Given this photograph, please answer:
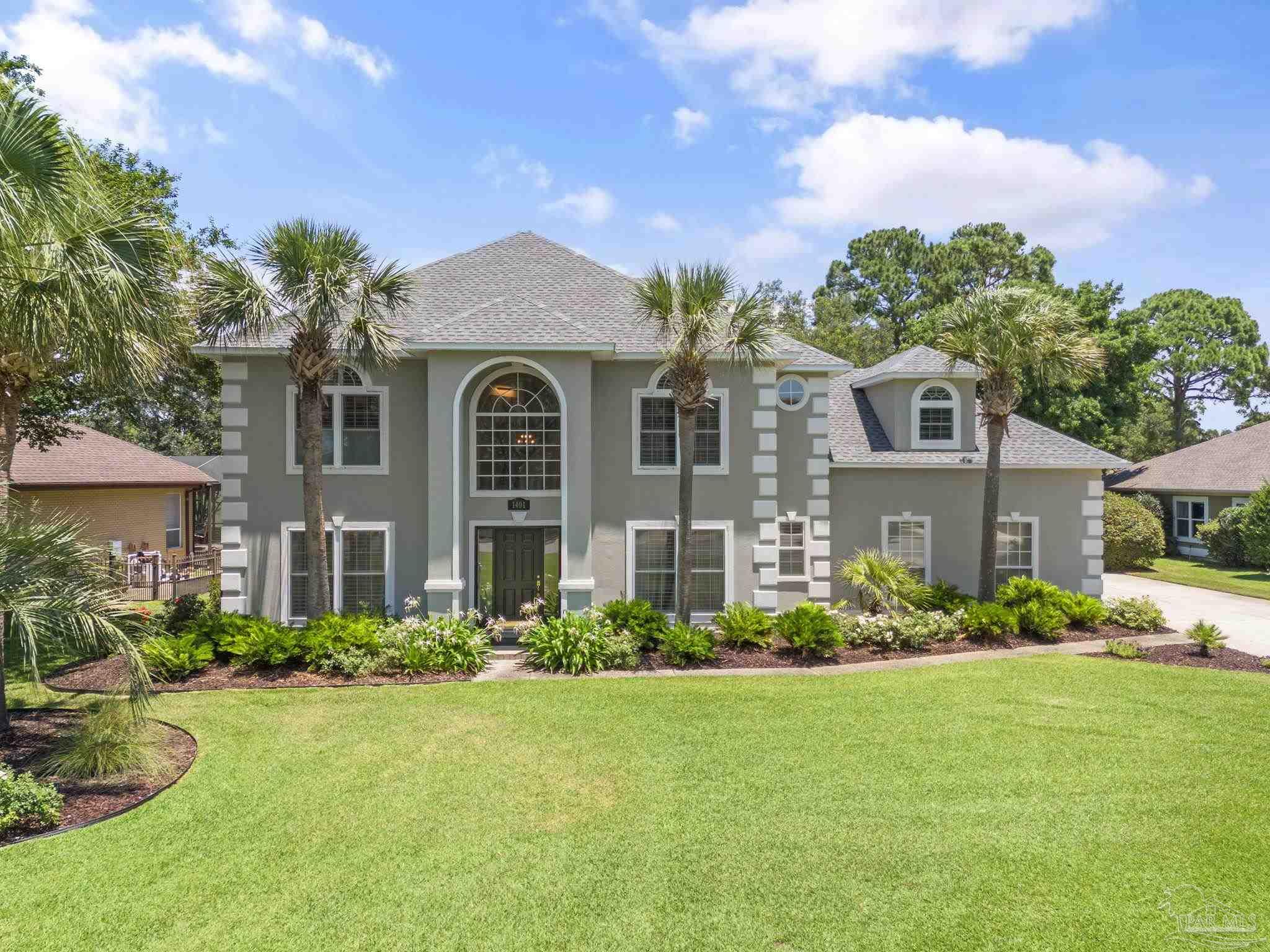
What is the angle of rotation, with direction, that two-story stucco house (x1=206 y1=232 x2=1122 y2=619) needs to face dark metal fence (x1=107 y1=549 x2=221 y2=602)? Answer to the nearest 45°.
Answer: approximately 135° to its right

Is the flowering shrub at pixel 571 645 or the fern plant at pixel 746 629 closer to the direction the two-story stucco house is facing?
the flowering shrub

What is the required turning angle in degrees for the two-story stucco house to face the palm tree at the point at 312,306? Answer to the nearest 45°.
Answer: approximately 45° to its right

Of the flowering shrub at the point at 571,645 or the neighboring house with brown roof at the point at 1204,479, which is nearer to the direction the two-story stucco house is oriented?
the flowering shrub

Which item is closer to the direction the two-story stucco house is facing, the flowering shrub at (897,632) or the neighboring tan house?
the flowering shrub

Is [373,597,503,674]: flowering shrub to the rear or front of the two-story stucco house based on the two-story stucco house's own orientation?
to the front

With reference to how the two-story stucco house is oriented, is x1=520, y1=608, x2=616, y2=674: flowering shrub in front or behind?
in front

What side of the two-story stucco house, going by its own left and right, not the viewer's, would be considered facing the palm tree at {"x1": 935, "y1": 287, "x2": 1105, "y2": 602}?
left

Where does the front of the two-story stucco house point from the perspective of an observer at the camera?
facing the viewer

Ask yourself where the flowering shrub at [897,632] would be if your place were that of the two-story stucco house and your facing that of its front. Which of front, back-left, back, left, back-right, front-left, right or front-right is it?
left
